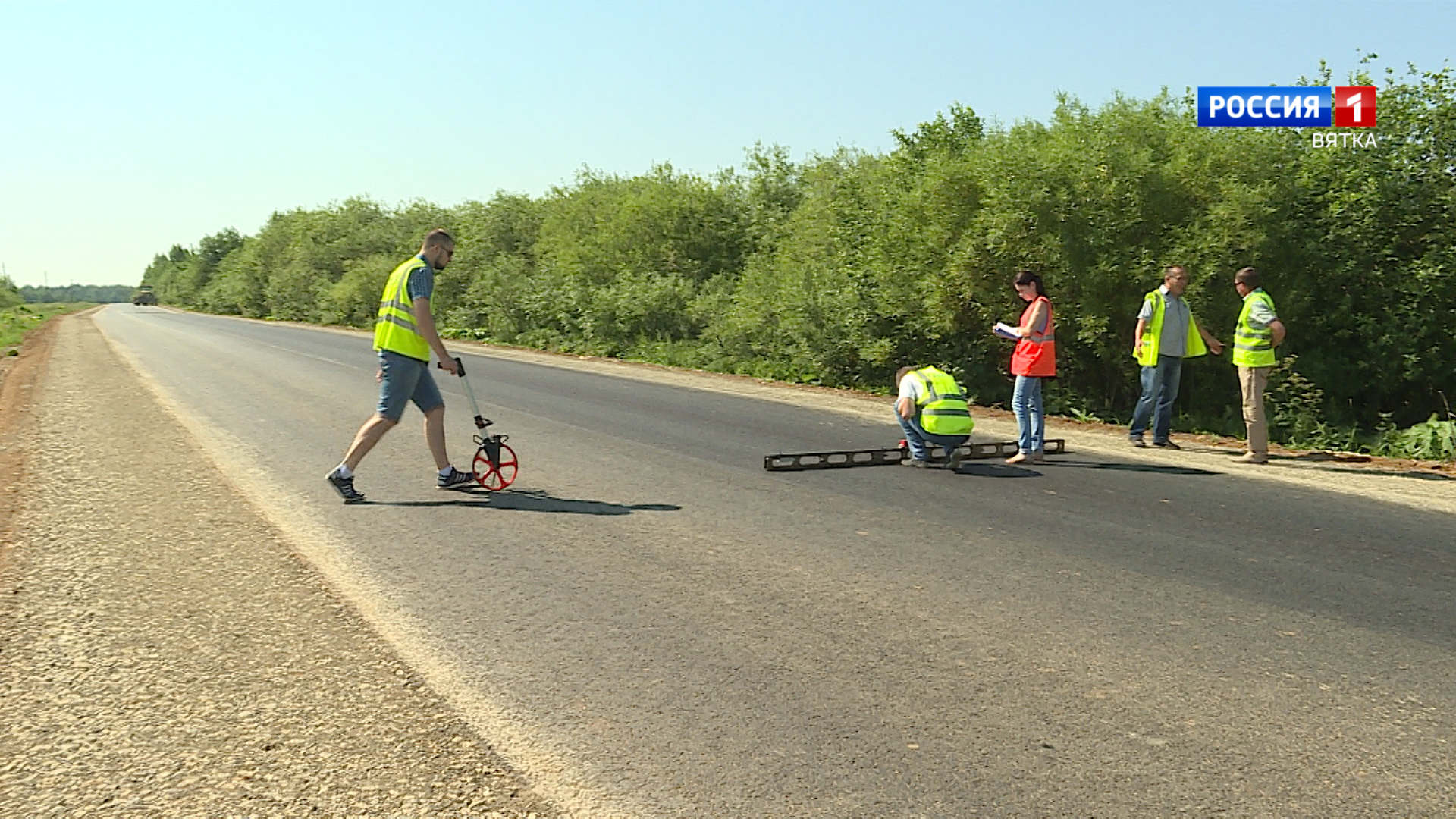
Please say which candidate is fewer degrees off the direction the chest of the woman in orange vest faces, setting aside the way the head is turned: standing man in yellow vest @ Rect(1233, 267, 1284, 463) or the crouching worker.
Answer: the crouching worker

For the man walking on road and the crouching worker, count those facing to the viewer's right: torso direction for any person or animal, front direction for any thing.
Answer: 1

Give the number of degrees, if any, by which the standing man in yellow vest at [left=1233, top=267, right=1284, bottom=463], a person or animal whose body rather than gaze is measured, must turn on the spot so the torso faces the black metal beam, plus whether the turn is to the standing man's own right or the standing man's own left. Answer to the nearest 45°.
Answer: approximately 45° to the standing man's own left

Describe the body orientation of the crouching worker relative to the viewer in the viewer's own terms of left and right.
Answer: facing away from the viewer and to the left of the viewer

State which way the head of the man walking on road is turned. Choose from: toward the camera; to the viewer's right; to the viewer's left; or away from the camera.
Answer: to the viewer's right

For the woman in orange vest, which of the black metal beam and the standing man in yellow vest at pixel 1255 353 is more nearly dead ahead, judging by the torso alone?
the black metal beam

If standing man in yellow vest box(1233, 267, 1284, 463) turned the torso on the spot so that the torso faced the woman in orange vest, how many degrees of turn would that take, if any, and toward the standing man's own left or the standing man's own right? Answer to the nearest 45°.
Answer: approximately 45° to the standing man's own left

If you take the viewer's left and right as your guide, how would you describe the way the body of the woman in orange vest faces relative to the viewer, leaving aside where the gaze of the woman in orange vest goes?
facing to the left of the viewer

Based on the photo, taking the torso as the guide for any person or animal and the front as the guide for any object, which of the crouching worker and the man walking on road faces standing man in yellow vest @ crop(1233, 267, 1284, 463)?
the man walking on road

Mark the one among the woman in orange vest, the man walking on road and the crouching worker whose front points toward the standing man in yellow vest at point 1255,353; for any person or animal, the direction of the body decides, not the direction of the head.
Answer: the man walking on road

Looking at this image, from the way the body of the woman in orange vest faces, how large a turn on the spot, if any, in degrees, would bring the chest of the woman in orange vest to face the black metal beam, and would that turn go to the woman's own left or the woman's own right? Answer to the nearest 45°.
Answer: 0° — they already face it

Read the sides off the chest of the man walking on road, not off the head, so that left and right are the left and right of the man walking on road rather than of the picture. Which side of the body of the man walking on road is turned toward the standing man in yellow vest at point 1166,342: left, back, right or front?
front

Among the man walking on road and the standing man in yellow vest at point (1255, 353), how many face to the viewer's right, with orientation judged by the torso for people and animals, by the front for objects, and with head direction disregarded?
1

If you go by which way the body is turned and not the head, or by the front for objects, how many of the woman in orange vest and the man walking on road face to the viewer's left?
1

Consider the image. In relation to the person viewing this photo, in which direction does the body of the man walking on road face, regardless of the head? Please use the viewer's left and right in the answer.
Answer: facing to the right of the viewer

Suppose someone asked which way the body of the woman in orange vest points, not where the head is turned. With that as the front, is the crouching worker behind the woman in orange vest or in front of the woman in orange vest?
in front

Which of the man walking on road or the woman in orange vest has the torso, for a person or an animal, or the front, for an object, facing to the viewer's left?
the woman in orange vest

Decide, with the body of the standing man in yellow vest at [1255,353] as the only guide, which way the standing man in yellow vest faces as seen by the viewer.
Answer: to the viewer's left
